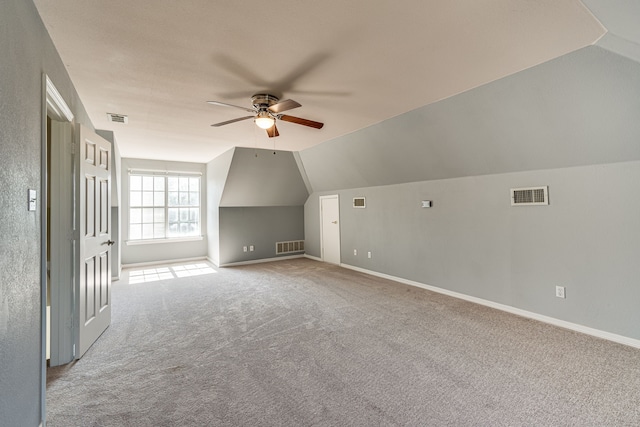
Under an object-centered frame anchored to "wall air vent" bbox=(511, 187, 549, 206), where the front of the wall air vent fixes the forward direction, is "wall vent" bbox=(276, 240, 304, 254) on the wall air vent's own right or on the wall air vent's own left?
on the wall air vent's own right

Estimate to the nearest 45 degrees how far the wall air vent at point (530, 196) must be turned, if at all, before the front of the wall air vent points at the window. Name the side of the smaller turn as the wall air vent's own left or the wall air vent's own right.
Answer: approximately 90° to the wall air vent's own right

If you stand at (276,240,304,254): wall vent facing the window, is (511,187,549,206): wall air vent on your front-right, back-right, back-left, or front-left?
back-left
